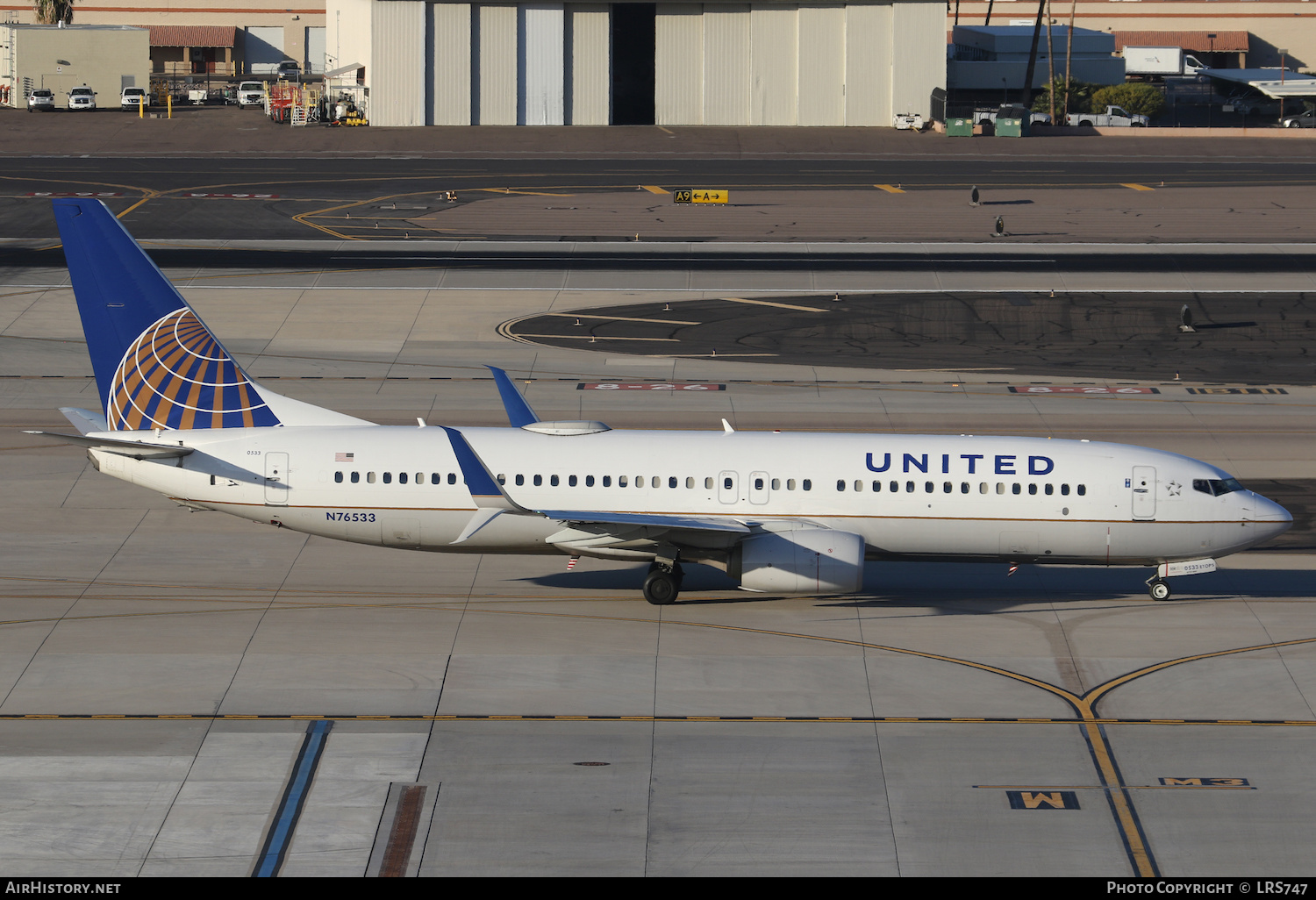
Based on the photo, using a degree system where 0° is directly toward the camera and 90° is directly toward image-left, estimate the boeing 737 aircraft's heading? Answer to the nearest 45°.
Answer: approximately 270°
